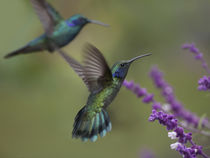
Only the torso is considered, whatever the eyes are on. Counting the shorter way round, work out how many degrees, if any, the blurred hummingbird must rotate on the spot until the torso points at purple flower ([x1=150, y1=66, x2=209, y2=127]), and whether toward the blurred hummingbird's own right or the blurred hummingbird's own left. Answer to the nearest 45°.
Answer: approximately 45° to the blurred hummingbird's own right

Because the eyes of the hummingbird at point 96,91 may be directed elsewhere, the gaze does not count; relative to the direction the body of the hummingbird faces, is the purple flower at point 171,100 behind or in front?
in front

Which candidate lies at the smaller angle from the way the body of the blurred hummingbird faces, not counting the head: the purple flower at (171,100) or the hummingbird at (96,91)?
the purple flower

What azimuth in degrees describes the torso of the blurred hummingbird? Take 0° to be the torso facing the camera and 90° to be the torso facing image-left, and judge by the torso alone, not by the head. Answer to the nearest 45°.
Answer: approximately 270°

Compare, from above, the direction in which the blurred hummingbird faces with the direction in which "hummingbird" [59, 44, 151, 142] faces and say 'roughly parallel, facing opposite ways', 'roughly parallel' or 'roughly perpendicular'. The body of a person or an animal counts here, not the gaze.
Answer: roughly parallel

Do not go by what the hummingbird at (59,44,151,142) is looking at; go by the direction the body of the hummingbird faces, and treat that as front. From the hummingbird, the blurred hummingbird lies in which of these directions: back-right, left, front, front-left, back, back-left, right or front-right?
left

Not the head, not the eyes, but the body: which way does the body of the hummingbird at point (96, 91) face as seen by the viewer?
to the viewer's right

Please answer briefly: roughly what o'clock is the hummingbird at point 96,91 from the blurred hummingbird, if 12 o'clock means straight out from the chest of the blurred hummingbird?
The hummingbird is roughly at 3 o'clock from the blurred hummingbird.

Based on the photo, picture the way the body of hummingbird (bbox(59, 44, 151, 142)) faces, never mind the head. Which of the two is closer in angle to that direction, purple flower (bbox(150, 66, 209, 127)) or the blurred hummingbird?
the purple flower

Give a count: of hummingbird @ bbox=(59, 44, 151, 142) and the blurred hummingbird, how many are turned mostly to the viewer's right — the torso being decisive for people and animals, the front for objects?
2
